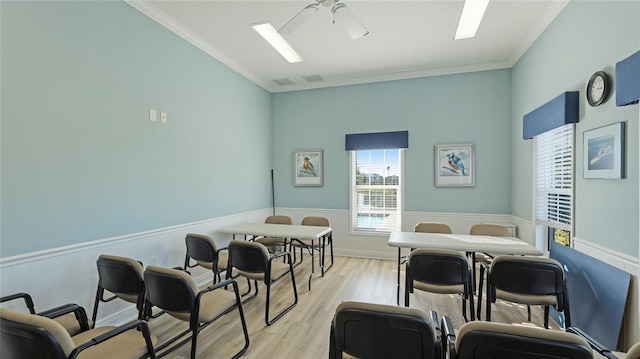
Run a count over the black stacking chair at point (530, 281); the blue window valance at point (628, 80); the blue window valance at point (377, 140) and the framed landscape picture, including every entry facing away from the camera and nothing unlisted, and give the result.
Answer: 1

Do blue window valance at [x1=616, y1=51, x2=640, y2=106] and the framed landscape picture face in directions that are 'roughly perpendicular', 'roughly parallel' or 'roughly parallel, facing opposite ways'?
roughly parallel

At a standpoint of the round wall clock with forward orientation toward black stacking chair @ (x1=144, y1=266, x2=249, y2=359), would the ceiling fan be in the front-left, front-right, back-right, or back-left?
front-right

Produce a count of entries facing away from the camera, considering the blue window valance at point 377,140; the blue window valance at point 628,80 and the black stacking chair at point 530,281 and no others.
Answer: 1

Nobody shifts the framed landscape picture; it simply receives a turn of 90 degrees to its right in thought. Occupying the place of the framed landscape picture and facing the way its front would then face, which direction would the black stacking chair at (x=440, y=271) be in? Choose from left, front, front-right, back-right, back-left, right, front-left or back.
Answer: left

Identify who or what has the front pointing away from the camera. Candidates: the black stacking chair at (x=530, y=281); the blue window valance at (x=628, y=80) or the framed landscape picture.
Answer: the black stacking chair

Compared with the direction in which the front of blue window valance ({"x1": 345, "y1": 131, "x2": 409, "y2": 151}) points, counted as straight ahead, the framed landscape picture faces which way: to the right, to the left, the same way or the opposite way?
to the right

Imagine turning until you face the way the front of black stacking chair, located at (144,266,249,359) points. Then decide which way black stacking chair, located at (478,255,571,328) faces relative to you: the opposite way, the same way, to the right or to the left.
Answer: the same way

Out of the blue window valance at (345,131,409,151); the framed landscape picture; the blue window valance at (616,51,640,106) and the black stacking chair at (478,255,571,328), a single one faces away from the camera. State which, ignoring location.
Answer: the black stacking chair

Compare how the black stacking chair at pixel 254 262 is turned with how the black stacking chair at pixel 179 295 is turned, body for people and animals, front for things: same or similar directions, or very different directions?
same or similar directions

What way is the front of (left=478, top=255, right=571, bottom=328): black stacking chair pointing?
away from the camera

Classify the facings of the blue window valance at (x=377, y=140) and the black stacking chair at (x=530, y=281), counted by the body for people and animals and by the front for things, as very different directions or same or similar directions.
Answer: very different directions
